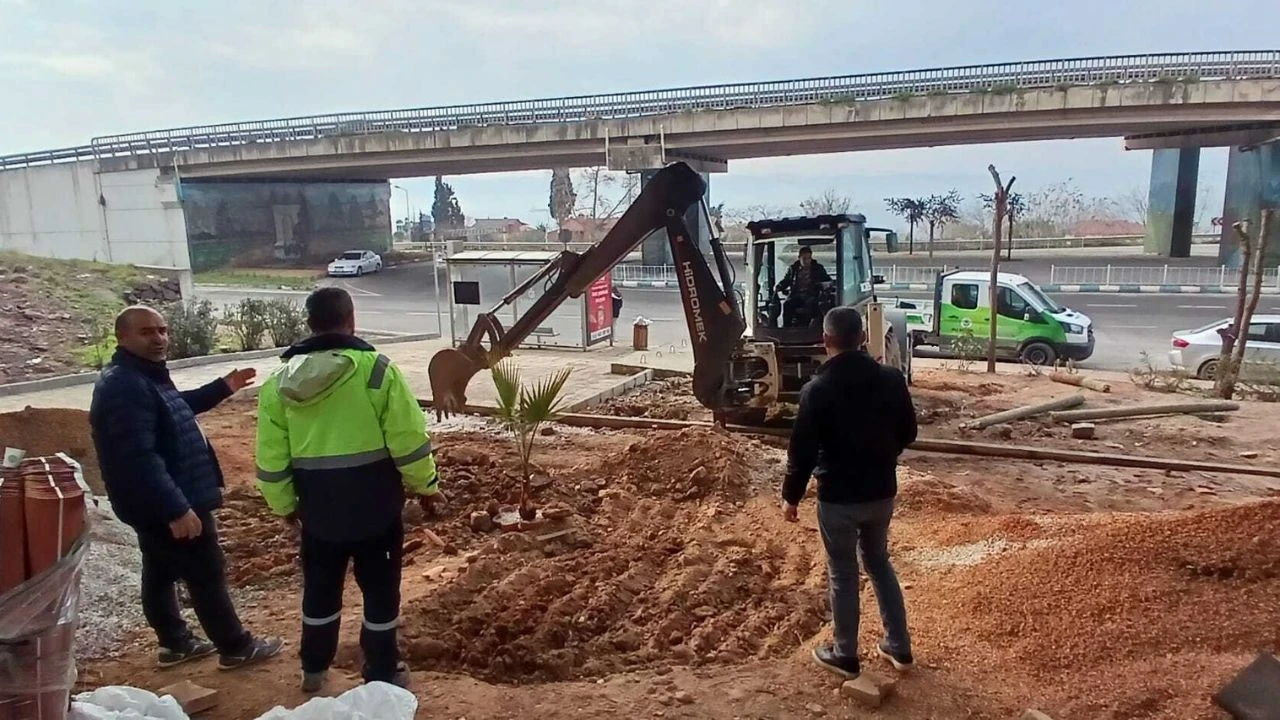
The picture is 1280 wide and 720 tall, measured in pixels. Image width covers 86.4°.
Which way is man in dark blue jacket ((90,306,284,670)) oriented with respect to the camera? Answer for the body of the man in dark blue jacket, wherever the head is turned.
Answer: to the viewer's right

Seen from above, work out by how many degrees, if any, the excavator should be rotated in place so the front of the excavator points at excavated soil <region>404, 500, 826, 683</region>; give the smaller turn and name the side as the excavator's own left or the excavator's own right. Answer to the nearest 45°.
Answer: approximately 135° to the excavator's own right

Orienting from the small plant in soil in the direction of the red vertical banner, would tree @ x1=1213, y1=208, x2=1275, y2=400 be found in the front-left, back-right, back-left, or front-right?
front-right

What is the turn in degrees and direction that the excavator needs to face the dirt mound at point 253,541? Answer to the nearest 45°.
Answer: approximately 180°

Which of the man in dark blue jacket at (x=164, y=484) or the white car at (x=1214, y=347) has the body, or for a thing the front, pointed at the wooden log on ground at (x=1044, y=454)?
the man in dark blue jacket

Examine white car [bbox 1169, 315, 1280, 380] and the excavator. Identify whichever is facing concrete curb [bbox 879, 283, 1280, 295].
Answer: the excavator

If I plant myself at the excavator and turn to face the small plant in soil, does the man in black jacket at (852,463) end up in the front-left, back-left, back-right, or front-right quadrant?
front-left

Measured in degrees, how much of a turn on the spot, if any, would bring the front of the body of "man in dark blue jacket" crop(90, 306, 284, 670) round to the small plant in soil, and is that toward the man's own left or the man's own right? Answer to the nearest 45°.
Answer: approximately 45° to the man's own left

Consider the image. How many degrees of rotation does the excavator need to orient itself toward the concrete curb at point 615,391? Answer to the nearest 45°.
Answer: approximately 90° to its left

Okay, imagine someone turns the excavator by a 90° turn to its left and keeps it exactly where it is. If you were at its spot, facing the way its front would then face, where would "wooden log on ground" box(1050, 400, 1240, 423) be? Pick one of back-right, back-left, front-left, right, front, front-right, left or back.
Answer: back-right

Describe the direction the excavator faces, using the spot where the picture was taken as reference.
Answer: facing away from the viewer and to the right of the viewer

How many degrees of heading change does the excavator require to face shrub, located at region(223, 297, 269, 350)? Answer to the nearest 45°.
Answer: approximately 90° to its left

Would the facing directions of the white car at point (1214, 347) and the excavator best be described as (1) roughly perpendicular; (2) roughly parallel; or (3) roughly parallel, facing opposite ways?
roughly perpendicular

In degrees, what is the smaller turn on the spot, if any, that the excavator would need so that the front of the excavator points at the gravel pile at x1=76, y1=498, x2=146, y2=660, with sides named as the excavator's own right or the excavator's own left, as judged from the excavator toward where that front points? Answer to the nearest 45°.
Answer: approximately 180°

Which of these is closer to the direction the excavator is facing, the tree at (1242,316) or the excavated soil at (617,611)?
the tree
